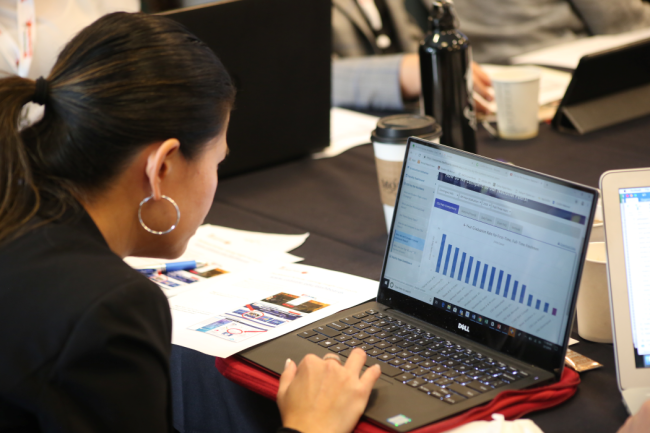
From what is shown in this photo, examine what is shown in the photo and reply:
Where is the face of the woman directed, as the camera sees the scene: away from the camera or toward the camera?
away from the camera

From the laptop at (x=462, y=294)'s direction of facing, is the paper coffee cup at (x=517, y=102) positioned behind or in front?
behind

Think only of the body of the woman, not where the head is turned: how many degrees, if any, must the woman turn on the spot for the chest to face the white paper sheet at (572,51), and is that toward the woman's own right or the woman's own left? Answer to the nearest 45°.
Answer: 0° — they already face it

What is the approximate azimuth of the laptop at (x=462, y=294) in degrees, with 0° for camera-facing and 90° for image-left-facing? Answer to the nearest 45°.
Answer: approximately 45°

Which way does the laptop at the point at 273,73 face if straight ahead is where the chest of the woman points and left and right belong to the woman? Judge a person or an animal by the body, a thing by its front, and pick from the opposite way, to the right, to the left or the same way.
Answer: to the left

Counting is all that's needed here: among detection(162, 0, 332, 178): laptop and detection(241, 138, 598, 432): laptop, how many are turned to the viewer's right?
0

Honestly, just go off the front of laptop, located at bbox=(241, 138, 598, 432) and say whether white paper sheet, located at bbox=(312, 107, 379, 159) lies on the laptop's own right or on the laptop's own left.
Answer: on the laptop's own right

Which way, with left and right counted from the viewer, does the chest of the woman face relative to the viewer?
facing away from the viewer and to the right of the viewer
